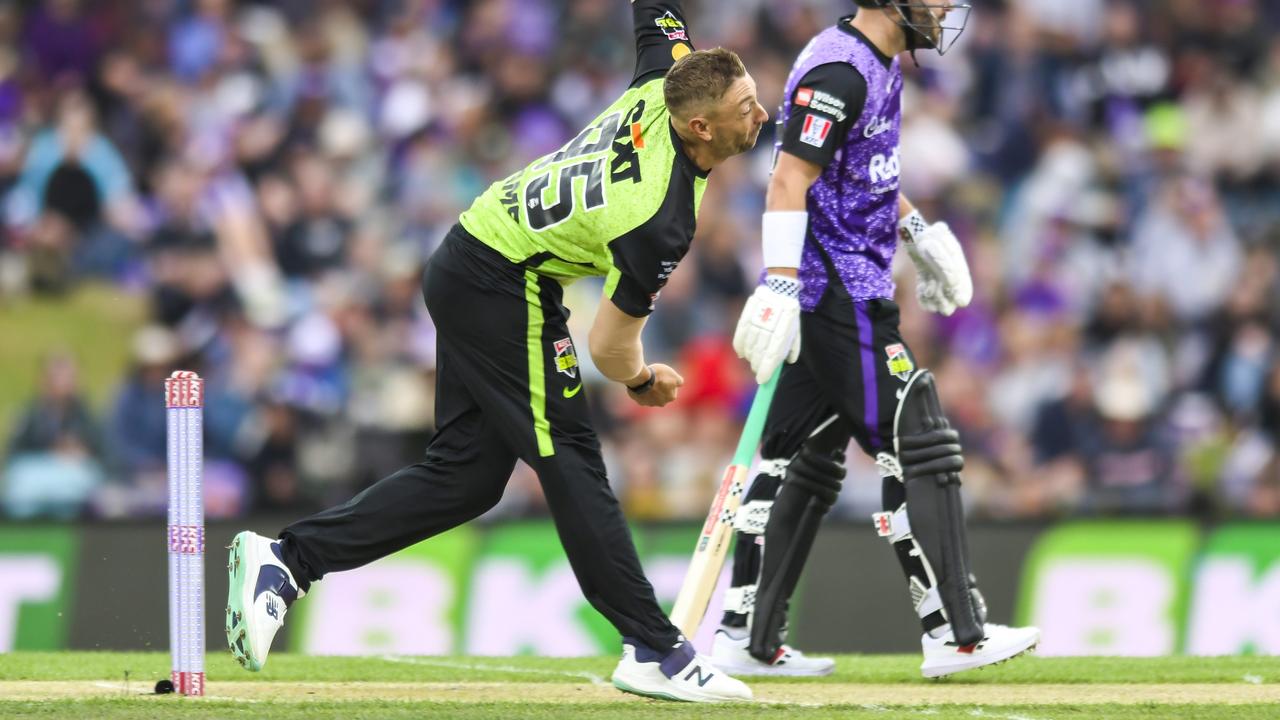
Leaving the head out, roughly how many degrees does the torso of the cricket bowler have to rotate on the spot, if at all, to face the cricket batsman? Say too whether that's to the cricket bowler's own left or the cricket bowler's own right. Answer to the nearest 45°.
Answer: approximately 45° to the cricket bowler's own left

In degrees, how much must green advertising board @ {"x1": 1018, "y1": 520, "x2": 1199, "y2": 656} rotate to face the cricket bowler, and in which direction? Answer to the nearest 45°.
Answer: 0° — it already faces them

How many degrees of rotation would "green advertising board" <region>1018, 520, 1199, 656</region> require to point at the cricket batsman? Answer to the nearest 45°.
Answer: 0° — it already faces them

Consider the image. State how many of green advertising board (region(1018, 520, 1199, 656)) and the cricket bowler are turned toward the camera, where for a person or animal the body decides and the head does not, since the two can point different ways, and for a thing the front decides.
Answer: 1

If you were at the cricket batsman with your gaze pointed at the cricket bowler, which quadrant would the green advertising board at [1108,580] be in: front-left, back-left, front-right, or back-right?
back-right

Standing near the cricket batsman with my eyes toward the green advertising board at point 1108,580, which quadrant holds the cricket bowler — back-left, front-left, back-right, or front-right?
back-left

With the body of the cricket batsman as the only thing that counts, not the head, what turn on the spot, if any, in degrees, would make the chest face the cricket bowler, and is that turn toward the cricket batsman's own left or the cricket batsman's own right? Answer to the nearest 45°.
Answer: approximately 135° to the cricket batsman's own right

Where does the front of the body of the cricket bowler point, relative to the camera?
to the viewer's right

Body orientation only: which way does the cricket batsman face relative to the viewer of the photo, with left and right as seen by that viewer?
facing to the right of the viewer

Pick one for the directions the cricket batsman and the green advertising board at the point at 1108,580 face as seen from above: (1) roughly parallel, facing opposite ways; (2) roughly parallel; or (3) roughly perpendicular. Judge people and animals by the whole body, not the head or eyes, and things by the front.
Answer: roughly perpendicular

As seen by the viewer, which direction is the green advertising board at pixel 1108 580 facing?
toward the camera

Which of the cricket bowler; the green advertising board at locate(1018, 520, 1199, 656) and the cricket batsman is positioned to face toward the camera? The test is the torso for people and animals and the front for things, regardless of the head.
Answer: the green advertising board

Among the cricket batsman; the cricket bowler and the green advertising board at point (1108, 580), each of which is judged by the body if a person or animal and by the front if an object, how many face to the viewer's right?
2

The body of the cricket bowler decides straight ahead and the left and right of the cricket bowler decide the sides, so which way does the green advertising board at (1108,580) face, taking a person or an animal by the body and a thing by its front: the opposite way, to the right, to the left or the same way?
to the right

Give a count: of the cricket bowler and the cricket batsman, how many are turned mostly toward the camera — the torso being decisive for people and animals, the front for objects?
0

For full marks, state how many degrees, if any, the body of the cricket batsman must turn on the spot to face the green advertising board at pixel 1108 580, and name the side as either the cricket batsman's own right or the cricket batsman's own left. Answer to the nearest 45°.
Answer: approximately 90° to the cricket batsman's own left

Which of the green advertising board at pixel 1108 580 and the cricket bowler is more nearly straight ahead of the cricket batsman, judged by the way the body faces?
the green advertising board
